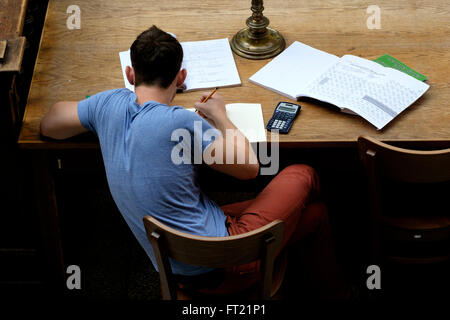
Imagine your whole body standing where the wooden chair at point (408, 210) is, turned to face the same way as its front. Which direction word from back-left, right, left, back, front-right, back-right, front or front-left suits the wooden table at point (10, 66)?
left

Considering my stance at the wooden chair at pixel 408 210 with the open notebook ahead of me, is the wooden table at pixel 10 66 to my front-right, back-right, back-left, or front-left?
front-left

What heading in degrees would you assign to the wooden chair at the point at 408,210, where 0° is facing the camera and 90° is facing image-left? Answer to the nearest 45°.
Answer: approximately 180°

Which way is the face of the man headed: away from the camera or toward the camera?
away from the camera

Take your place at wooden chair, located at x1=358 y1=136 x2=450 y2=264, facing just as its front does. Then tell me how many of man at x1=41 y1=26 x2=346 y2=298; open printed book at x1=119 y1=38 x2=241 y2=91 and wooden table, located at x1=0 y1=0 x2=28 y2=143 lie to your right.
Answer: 0
